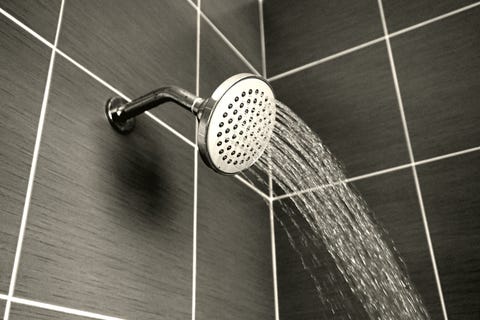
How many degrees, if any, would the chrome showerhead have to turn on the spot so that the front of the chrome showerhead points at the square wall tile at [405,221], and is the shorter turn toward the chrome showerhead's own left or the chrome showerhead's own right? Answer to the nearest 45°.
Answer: approximately 90° to the chrome showerhead's own left

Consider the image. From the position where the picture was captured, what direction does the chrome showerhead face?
facing the viewer and to the right of the viewer

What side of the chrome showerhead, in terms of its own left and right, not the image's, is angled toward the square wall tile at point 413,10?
left
